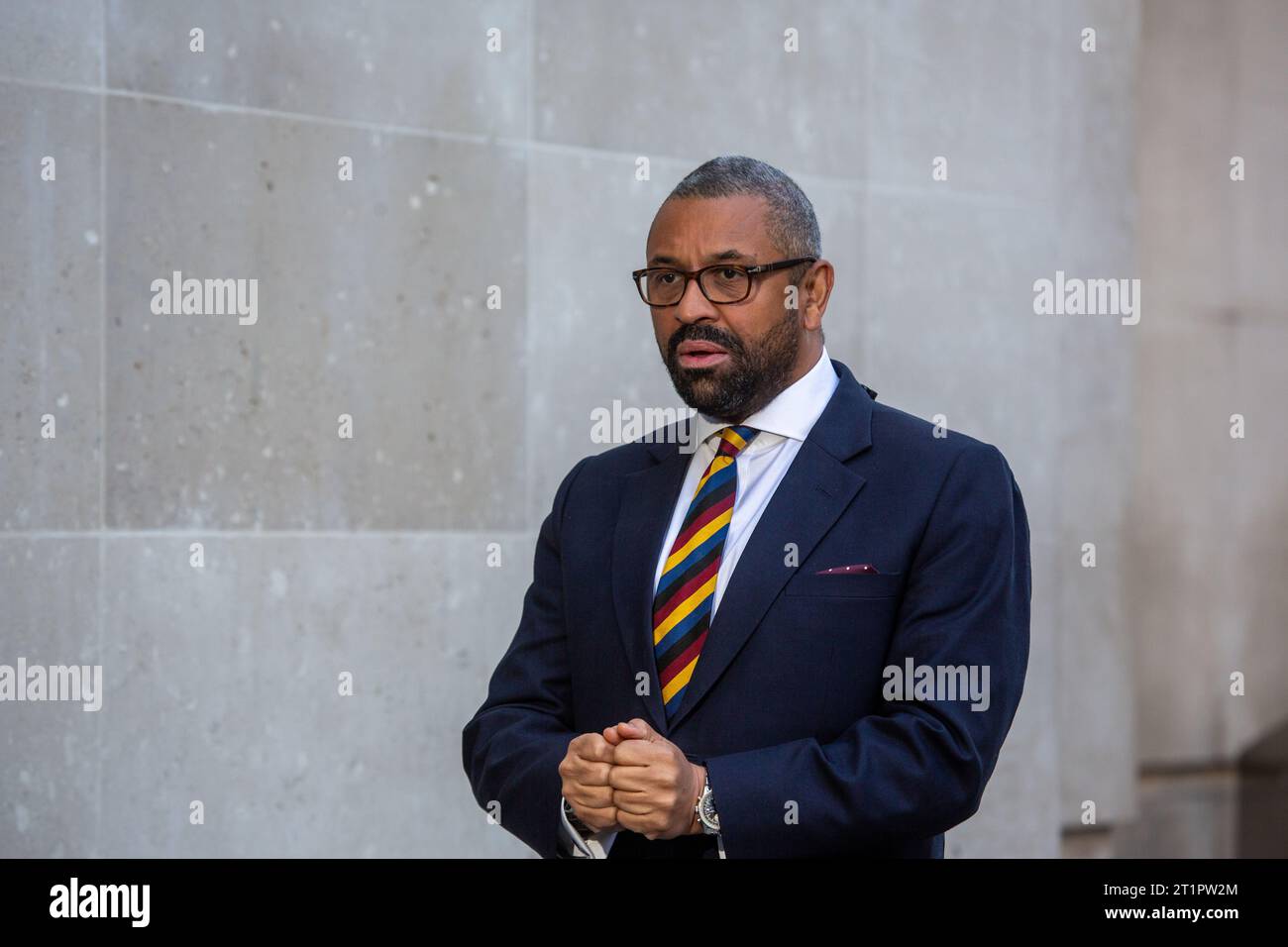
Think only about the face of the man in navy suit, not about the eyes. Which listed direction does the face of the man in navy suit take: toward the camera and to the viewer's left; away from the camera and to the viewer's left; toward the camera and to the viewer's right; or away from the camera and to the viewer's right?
toward the camera and to the viewer's left

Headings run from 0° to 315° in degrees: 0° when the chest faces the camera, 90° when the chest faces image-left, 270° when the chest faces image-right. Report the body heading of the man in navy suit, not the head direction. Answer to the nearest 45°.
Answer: approximately 45°
